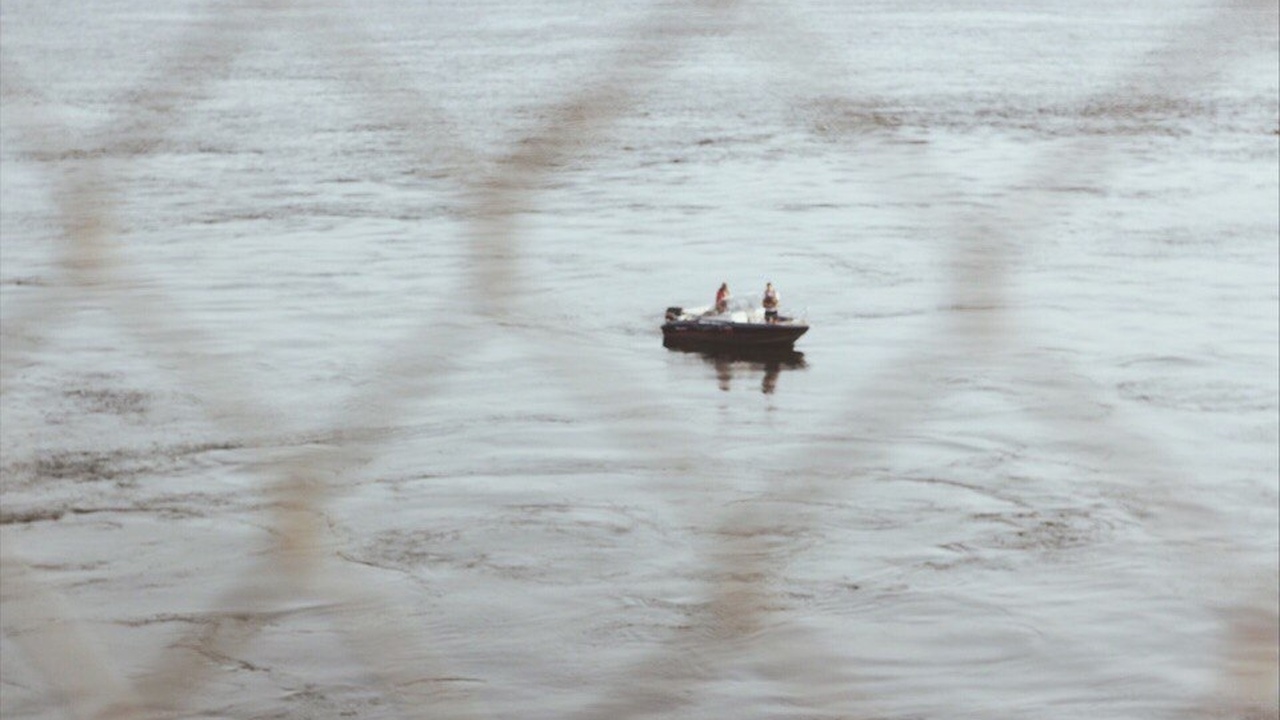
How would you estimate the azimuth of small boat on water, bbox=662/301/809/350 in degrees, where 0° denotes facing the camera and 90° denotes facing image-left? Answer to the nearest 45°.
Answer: approximately 270°
